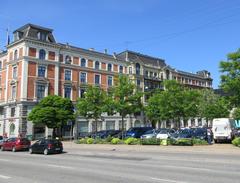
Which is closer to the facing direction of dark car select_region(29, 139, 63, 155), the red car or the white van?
the red car

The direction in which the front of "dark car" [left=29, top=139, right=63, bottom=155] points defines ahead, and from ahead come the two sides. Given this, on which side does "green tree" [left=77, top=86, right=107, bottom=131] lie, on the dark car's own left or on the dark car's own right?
on the dark car's own right

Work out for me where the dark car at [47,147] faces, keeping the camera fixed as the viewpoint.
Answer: facing away from the viewer and to the left of the viewer

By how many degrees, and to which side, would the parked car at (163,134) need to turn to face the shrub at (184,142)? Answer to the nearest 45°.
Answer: approximately 45° to its left

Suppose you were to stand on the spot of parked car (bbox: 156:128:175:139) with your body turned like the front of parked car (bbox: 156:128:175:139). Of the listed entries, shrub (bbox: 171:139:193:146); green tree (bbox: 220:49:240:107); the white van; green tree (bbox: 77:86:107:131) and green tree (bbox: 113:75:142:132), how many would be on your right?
2

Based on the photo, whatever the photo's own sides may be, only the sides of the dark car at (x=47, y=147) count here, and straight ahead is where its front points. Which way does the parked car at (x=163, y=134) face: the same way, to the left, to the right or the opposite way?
to the left

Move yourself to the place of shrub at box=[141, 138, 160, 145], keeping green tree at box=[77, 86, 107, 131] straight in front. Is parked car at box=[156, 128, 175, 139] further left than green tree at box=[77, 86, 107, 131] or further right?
right

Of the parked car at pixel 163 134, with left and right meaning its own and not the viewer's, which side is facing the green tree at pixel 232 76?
left

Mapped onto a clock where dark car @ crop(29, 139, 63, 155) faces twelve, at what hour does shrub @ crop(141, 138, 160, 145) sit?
The shrub is roughly at 4 o'clock from the dark car.

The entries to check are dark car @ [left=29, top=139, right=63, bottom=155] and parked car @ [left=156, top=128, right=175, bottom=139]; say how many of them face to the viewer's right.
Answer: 0

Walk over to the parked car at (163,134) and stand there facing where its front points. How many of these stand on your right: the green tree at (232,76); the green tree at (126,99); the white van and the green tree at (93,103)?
2

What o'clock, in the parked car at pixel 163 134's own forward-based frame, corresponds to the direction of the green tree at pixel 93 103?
The green tree is roughly at 3 o'clock from the parked car.

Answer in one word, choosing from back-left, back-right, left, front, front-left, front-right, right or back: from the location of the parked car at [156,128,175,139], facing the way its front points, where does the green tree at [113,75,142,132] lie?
right
